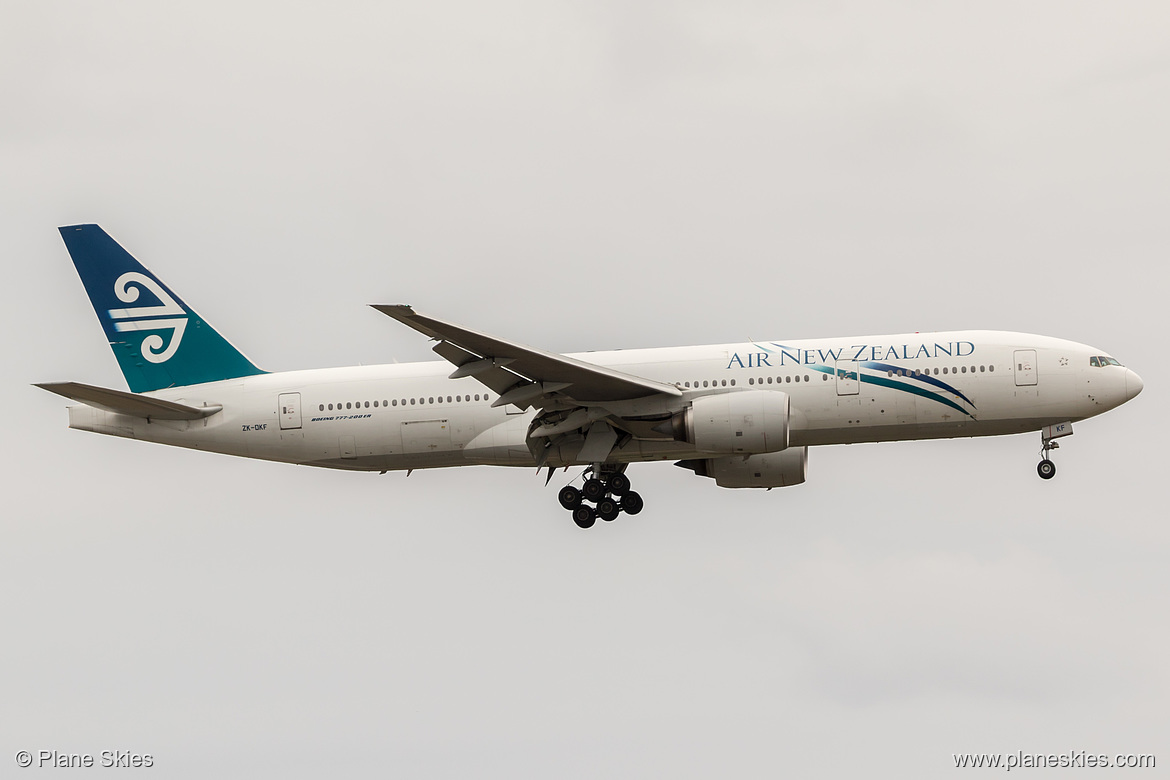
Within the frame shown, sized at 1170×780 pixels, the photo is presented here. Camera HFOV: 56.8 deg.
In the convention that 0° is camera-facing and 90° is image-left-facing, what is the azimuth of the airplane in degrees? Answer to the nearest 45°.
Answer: approximately 270°
